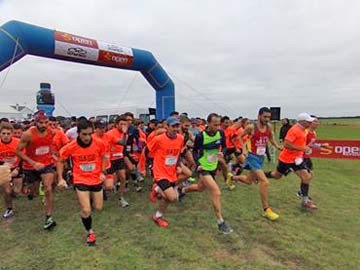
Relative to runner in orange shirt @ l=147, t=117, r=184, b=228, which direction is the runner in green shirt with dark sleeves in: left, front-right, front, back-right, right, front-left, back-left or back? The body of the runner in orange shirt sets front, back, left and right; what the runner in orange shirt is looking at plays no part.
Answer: front-left

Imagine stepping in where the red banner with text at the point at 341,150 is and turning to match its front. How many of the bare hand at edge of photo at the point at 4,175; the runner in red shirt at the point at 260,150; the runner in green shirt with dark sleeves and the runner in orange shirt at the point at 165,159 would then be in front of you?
4

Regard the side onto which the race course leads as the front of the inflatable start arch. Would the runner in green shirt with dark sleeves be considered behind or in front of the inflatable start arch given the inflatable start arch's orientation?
in front

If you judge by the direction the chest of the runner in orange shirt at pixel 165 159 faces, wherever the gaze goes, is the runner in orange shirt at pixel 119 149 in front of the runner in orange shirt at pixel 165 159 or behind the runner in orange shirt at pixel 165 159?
behind

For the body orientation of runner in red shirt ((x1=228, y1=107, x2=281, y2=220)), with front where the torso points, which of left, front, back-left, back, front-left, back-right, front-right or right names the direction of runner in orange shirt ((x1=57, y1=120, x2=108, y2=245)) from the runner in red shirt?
right

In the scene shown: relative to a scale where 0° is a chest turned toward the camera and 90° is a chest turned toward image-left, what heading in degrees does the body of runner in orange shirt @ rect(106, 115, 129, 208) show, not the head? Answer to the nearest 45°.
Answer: approximately 315°
